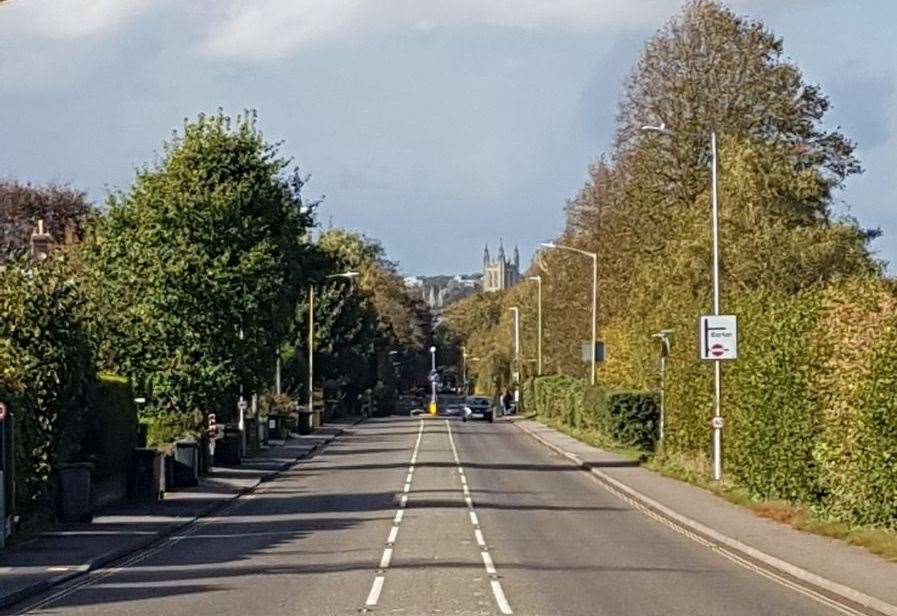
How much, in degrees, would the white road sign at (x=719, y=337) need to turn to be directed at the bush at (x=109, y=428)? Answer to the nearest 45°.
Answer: approximately 90° to its right

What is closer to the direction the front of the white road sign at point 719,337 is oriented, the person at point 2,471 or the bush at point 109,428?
the person

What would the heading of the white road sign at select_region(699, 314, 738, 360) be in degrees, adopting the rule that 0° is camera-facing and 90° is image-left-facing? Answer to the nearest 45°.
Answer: approximately 0°

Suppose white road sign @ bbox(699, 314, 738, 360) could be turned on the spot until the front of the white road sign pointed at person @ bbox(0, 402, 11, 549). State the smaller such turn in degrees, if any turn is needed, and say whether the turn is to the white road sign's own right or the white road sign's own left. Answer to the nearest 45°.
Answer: approximately 45° to the white road sign's own right
